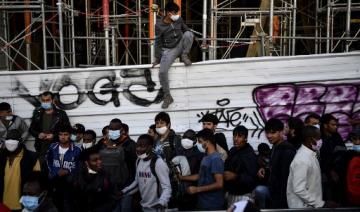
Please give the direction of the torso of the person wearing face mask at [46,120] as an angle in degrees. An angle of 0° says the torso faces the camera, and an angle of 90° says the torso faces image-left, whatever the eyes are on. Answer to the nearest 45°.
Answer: approximately 0°

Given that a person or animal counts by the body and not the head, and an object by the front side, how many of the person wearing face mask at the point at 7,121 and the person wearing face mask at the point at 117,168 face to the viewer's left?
0

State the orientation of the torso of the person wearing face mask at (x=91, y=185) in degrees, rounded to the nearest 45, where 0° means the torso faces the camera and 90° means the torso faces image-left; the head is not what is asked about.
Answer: approximately 315°

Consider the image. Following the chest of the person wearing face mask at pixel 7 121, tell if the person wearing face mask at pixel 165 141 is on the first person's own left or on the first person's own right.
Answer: on the first person's own left

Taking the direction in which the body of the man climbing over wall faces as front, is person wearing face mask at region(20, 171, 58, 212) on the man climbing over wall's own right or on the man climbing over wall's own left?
on the man climbing over wall's own right

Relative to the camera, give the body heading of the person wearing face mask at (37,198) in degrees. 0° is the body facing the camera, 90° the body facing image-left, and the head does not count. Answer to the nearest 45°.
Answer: approximately 45°
